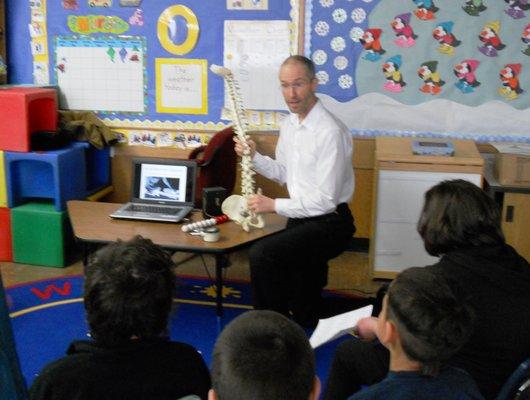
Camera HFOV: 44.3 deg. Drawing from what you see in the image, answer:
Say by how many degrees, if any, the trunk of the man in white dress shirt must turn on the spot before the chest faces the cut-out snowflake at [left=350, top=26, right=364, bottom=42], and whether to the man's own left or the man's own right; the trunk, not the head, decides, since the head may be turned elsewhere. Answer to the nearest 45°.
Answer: approximately 135° to the man's own right

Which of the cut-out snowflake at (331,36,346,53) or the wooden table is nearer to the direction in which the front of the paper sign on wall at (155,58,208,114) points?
the wooden table

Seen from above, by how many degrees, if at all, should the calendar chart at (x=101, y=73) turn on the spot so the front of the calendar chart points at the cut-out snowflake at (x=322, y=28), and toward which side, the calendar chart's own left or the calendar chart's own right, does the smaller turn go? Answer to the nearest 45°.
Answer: approximately 45° to the calendar chart's own left

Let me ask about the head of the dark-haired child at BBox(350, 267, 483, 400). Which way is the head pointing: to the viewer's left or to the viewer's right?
to the viewer's left

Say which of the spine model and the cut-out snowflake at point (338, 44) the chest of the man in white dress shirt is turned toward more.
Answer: the spine model
